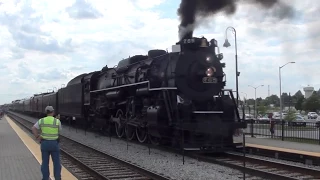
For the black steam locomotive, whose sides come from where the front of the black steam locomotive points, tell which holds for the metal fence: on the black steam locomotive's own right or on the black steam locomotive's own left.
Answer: on the black steam locomotive's own left

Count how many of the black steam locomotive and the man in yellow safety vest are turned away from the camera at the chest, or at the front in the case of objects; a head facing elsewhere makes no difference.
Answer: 1

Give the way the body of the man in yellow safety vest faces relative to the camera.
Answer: away from the camera

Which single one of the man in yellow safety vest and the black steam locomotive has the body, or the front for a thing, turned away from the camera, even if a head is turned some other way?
the man in yellow safety vest

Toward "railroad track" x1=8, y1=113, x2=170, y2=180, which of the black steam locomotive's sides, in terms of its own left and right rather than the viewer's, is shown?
right

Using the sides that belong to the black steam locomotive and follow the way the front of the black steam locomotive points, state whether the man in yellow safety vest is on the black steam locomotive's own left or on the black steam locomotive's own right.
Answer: on the black steam locomotive's own right
